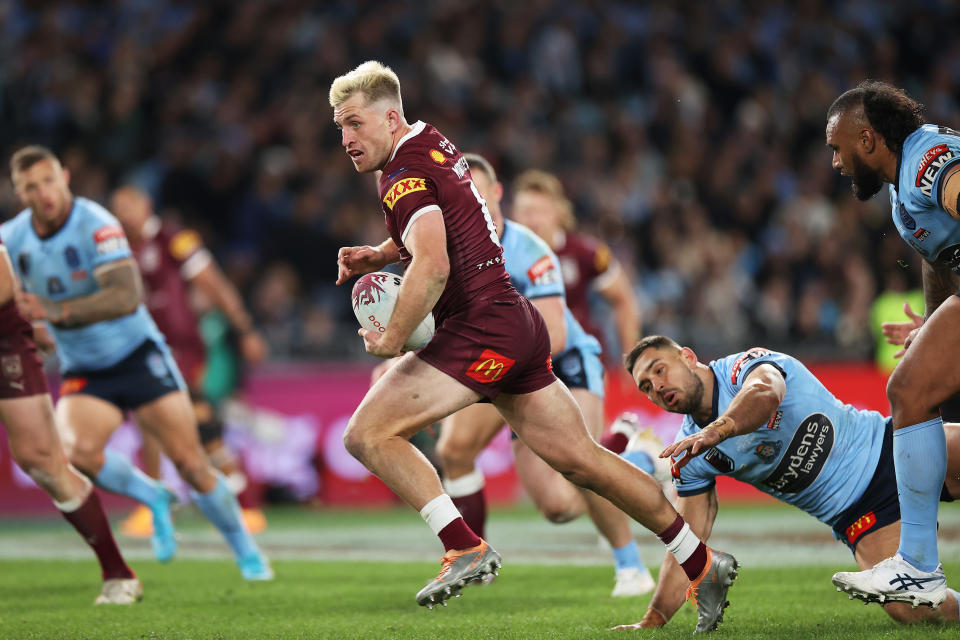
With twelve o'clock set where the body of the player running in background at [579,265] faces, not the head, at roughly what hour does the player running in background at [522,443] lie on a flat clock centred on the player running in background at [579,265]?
the player running in background at [522,443] is roughly at 11 o'clock from the player running in background at [579,265].

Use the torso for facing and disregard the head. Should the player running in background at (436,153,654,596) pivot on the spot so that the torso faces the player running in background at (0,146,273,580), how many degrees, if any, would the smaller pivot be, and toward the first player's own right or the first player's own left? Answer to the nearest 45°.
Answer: approximately 45° to the first player's own right
